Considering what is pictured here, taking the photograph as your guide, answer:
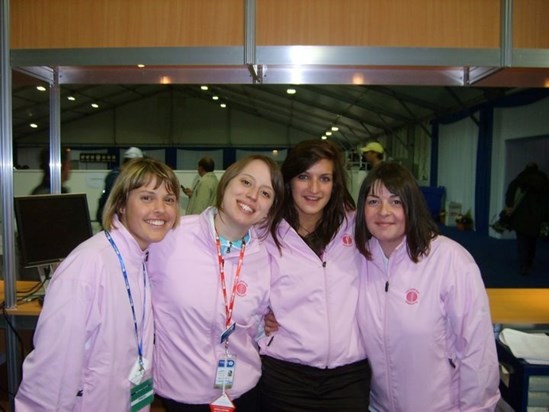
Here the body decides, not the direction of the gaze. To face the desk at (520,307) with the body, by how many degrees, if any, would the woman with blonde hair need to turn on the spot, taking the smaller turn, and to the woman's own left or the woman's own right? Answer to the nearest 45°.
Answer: approximately 45° to the woman's own left

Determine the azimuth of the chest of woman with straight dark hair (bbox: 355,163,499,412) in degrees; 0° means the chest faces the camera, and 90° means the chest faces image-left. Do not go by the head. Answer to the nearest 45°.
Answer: approximately 45°

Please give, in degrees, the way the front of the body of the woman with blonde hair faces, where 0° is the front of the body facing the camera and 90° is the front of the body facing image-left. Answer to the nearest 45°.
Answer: approximately 315°

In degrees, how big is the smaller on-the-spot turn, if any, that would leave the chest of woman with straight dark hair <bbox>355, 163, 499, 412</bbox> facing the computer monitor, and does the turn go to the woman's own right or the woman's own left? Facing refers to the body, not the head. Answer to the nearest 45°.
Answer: approximately 45° to the woman's own right
